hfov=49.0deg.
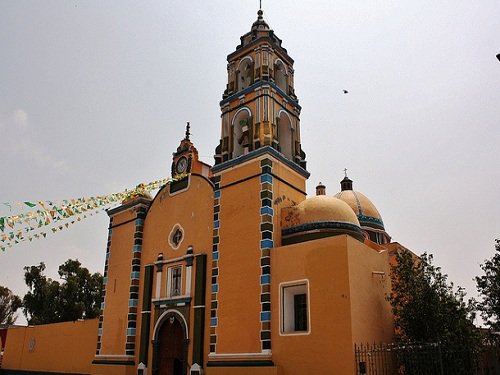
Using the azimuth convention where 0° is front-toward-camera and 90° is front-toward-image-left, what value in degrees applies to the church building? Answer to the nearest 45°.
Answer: approximately 45°

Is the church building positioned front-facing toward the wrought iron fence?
no

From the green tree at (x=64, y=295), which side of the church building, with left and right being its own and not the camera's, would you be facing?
right

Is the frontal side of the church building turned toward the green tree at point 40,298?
no

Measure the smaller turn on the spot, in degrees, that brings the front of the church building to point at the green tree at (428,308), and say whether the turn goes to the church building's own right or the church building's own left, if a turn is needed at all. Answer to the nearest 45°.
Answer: approximately 90° to the church building's own left

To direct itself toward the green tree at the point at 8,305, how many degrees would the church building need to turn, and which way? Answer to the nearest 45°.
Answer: approximately 90° to its right
